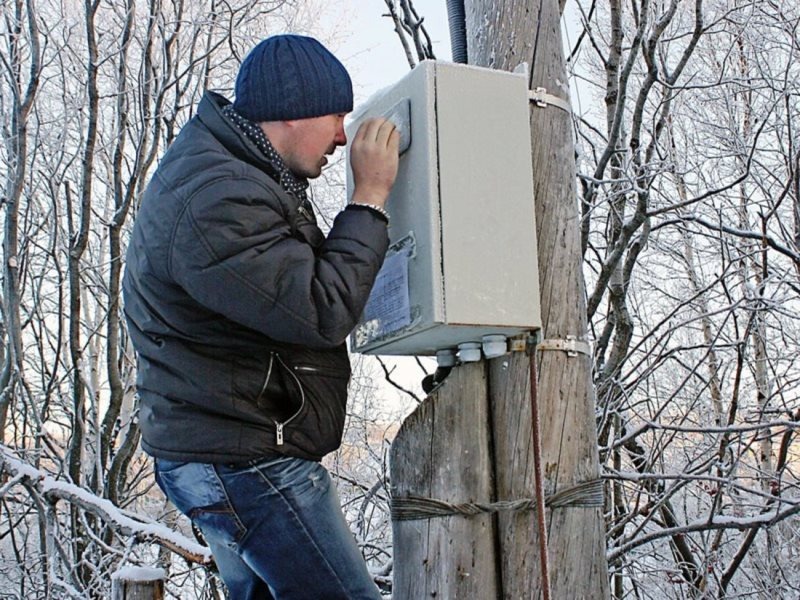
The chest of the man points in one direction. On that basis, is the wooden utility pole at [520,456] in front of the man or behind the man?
in front

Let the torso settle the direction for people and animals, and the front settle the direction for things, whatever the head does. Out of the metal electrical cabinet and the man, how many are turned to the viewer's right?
1

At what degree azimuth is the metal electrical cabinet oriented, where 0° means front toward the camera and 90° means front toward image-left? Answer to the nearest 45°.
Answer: approximately 45°

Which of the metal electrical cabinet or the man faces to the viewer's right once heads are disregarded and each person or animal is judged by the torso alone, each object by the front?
the man

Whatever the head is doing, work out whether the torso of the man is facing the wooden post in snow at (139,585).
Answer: no

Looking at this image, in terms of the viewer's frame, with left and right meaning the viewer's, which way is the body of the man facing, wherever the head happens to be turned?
facing to the right of the viewer

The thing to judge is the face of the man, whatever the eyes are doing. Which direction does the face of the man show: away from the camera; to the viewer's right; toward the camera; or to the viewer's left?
to the viewer's right
